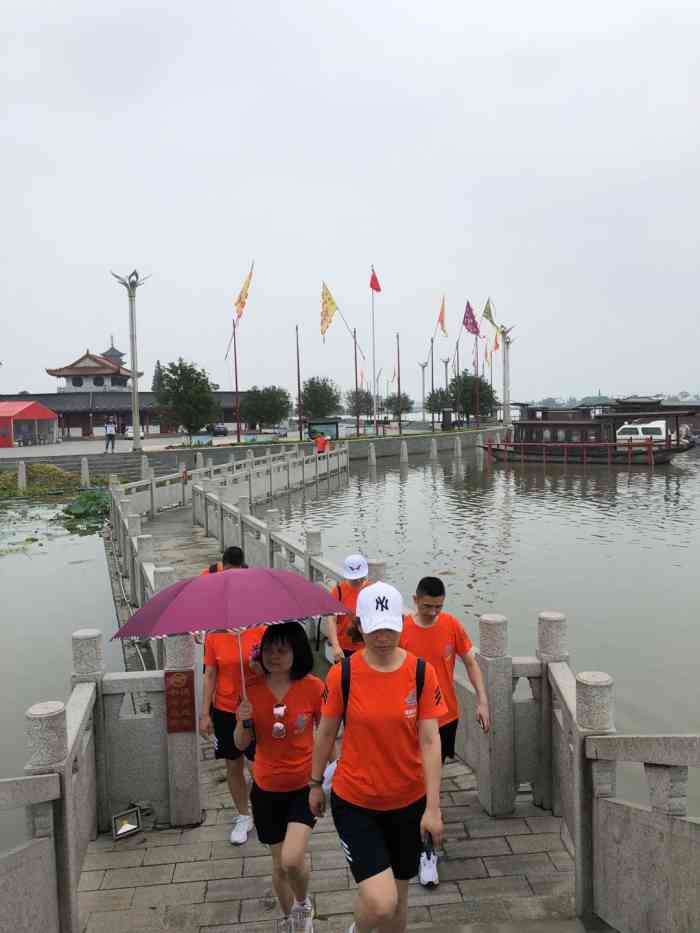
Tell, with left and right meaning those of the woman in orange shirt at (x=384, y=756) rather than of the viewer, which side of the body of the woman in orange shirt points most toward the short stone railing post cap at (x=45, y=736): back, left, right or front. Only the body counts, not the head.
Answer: right

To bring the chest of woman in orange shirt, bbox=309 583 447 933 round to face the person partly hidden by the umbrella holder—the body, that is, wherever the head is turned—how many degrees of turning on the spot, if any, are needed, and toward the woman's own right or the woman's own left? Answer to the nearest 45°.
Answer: approximately 135° to the woman's own right

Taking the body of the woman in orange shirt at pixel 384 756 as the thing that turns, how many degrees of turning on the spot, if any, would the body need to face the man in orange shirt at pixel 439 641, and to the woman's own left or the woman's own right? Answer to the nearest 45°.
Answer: approximately 180°

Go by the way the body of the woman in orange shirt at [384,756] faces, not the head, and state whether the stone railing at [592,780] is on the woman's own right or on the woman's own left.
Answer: on the woman's own left

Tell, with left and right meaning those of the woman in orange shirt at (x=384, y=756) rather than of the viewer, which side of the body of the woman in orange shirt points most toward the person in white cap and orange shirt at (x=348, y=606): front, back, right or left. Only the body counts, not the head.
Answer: back

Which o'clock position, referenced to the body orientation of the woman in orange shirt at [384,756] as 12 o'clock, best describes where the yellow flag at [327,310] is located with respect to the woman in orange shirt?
The yellow flag is roughly at 6 o'clock from the woman in orange shirt.

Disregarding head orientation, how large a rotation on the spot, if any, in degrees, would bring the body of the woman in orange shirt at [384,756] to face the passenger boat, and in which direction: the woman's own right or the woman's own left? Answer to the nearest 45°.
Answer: approximately 180°

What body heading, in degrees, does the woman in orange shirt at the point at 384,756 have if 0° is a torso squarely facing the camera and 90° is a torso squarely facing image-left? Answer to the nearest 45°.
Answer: approximately 0°
